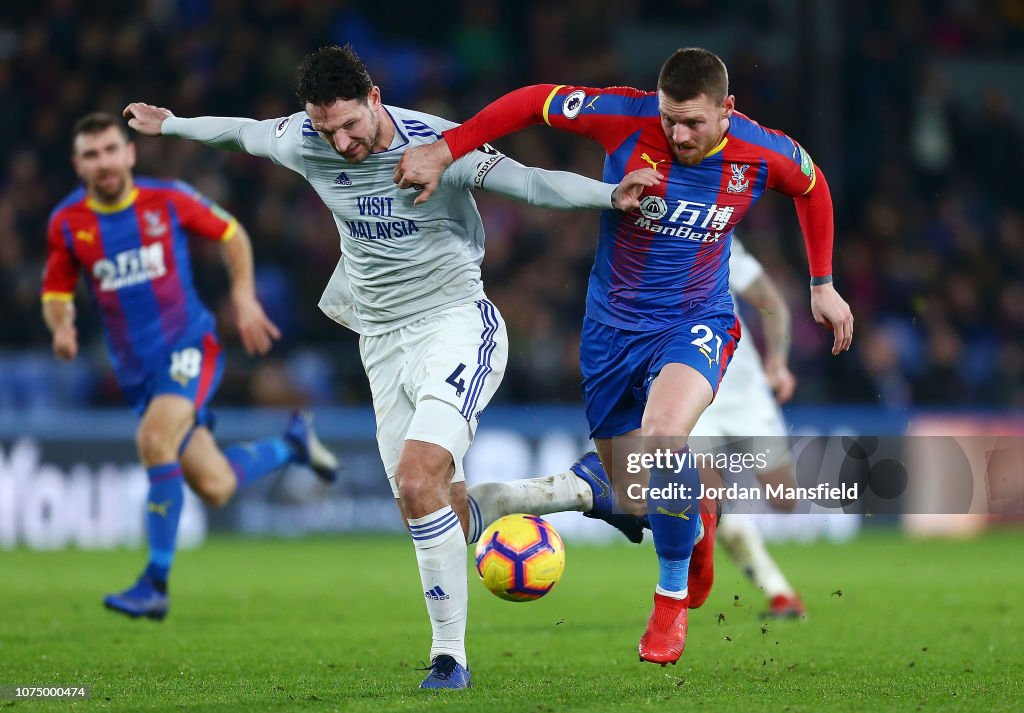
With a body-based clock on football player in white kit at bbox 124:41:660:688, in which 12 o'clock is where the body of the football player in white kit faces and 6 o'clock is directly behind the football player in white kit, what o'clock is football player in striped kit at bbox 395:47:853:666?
The football player in striped kit is roughly at 9 o'clock from the football player in white kit.

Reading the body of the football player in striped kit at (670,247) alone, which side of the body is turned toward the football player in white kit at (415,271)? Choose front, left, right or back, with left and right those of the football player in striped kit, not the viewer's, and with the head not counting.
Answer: right

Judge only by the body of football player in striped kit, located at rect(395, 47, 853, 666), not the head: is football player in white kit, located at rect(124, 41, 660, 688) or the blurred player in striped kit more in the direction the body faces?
the football player in white kit

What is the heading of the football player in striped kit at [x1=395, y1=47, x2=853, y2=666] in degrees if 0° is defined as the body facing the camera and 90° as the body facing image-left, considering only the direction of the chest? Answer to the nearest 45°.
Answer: approximately 0°

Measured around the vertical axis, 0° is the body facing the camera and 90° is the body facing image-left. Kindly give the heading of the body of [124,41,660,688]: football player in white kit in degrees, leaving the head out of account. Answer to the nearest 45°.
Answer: approximately 0°

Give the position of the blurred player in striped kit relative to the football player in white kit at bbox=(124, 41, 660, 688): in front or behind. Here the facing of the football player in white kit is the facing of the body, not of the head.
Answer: behind

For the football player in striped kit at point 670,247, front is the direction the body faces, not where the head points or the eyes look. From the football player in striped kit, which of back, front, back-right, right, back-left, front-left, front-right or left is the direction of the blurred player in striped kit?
back-right

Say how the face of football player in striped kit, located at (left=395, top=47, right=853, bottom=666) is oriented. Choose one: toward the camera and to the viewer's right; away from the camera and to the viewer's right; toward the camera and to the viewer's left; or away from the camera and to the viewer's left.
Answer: toward the camera and to the viewer's left

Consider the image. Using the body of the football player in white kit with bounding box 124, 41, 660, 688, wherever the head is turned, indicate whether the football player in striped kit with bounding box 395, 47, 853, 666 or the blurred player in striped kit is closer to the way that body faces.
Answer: the football player in striped kit

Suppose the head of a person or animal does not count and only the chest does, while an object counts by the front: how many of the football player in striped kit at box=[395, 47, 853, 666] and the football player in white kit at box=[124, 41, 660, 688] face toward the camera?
2
